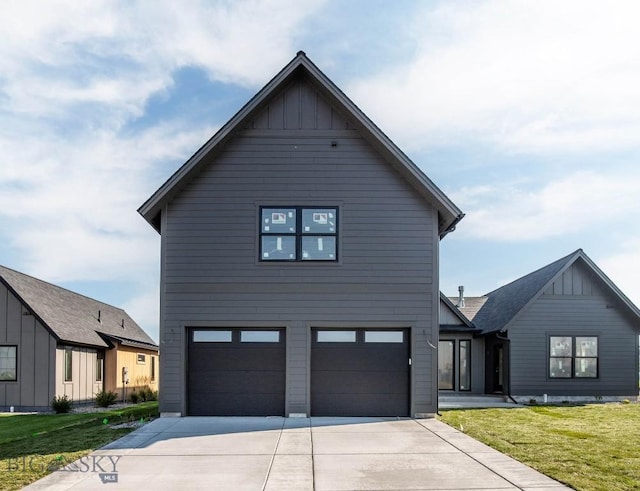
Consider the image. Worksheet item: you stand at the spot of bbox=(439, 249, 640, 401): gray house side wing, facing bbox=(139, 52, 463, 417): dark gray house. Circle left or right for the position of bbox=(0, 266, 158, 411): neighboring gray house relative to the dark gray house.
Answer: right

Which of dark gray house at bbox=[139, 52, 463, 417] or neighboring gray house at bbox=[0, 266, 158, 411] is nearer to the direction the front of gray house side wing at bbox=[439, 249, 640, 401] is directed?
the dark gray house

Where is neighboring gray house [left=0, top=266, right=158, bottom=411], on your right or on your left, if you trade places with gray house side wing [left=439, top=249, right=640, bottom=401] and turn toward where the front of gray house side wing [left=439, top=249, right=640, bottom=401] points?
on your right

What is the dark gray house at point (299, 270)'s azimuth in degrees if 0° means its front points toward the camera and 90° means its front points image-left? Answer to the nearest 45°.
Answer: approximately 0°

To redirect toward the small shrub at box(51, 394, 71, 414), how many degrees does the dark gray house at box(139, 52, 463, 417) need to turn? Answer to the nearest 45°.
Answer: approximately 135° to its right

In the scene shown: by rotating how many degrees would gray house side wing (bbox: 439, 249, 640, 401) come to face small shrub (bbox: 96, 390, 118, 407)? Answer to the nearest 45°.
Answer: approximately 90° to its right

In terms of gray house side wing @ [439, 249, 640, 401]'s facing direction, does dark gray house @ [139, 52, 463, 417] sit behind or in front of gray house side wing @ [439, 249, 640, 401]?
in front

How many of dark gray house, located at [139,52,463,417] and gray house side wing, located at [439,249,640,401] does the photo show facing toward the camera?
2
